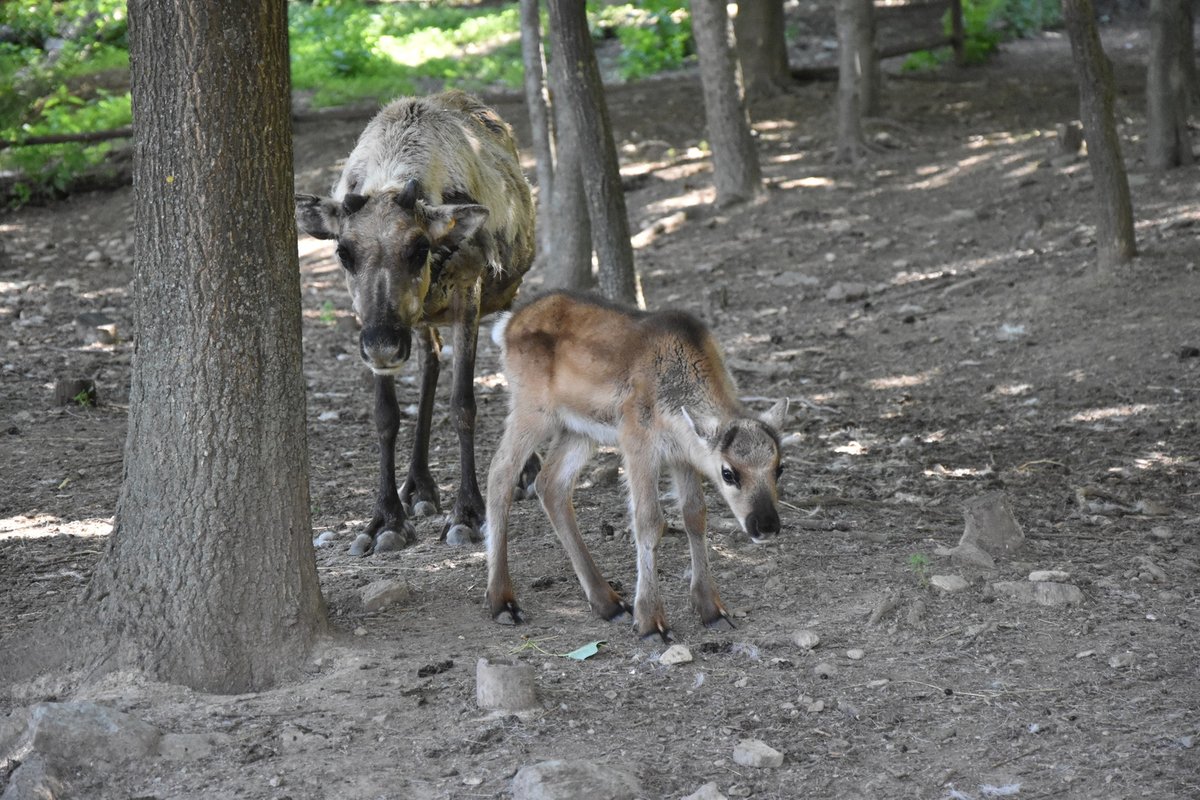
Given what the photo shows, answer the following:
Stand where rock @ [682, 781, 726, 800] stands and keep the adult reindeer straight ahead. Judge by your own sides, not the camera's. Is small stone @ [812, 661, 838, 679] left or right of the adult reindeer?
right

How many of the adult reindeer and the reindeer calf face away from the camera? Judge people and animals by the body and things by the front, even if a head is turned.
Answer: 0

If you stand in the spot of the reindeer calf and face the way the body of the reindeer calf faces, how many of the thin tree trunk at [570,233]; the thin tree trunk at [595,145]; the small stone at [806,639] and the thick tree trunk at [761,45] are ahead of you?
1

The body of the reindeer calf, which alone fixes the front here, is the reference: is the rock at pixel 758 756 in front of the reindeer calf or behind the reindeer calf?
in front

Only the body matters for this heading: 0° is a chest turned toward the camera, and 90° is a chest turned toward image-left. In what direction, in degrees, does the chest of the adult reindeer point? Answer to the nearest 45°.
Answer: approximately 0°

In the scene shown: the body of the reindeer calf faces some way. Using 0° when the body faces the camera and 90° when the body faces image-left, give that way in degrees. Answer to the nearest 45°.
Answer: approximately 315°

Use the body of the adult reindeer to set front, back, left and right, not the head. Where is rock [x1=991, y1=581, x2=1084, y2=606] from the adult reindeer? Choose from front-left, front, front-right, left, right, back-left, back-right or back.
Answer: front-left

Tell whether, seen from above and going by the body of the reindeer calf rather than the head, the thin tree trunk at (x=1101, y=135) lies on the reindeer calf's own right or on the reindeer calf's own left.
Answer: on the reindeer calf's own left
